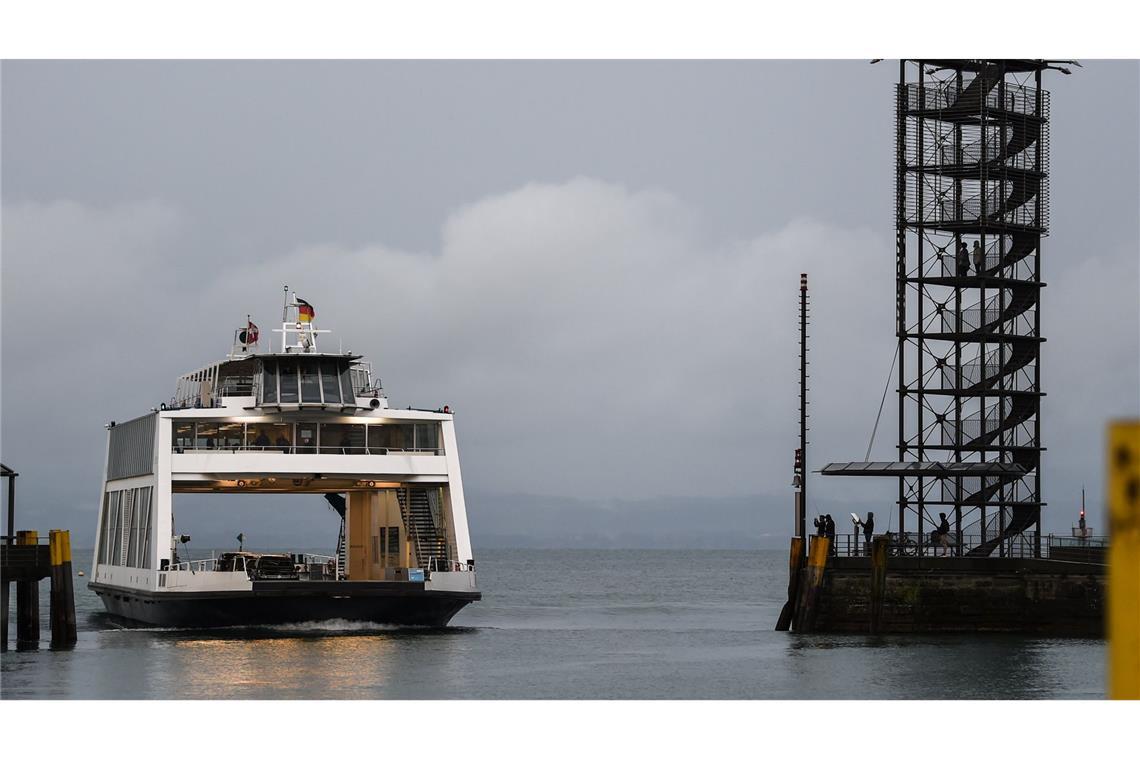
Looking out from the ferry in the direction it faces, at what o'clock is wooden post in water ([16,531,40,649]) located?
The wooden post in water is roughly at 2 o'clock from the ferry.

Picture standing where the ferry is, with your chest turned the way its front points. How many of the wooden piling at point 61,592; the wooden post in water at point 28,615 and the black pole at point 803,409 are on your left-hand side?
1

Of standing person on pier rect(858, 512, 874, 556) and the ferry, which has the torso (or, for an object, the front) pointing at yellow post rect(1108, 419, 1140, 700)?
the ferry

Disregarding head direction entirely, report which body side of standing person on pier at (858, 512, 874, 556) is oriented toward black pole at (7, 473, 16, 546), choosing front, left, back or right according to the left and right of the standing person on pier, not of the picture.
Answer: front

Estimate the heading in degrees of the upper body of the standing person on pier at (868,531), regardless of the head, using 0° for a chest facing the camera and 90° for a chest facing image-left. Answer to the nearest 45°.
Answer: approximately 90°

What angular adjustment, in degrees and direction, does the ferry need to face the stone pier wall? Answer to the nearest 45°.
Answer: approximately 45° to its left

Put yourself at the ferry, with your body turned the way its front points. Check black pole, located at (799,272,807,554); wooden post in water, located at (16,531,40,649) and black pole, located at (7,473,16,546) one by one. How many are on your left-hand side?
1

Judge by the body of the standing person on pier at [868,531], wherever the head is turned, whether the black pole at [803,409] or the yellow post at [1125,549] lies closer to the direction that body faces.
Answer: the black pole

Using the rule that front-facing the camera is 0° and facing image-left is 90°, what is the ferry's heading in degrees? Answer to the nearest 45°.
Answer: approximately 0°

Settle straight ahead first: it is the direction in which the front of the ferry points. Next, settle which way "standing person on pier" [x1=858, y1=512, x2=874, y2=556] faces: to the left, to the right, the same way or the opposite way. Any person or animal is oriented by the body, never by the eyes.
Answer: to the right

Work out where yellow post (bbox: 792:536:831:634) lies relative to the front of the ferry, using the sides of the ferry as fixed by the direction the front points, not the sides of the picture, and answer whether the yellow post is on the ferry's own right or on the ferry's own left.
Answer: on the ferry's own left

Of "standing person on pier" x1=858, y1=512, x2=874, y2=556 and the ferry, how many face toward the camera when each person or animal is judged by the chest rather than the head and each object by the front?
1
